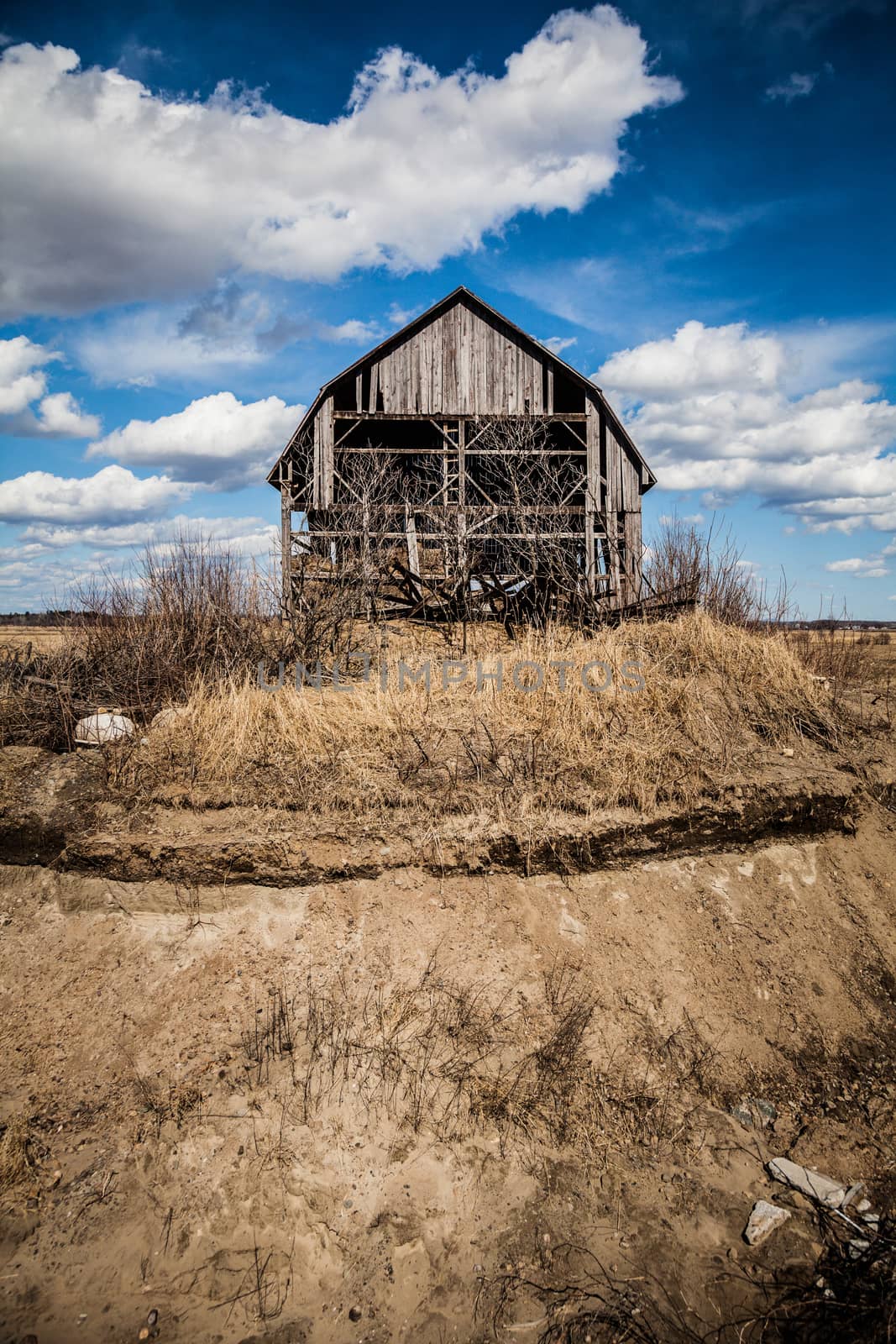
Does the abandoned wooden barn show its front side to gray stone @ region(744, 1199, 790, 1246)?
yes

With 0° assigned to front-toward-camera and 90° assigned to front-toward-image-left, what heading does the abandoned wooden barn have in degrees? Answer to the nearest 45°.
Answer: approximately 0°

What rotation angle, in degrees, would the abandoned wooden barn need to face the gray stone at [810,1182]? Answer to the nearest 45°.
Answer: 0° — it already faces it
